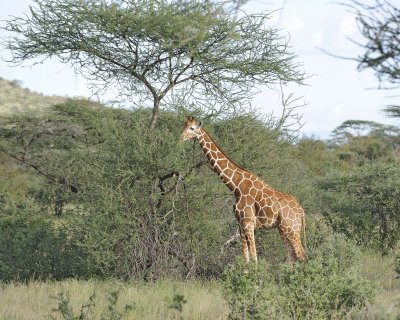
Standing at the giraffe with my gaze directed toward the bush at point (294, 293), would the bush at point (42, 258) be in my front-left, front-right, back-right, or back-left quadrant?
back-right

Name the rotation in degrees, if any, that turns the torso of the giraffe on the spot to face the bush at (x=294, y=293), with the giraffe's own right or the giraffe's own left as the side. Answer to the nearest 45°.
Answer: approximately 90° to the giraffe's own left

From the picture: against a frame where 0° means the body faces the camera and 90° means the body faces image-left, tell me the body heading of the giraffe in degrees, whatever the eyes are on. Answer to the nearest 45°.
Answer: approximately 90°
